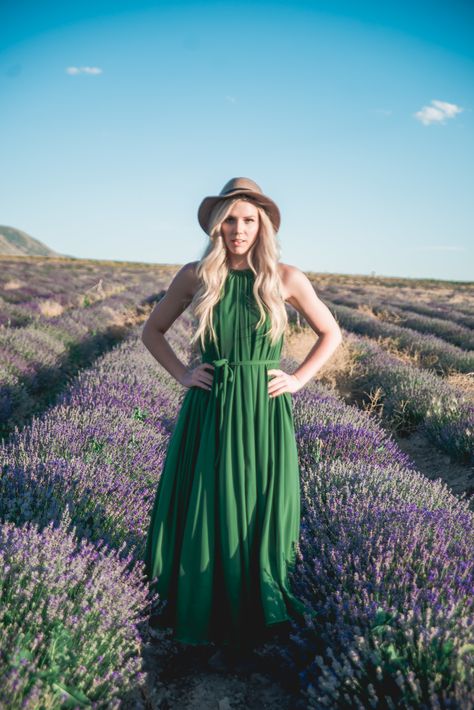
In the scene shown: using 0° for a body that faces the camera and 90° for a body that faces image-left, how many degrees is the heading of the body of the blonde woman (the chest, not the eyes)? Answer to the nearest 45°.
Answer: approximately 0°

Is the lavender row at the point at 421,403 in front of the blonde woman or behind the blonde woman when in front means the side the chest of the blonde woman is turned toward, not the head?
behind
